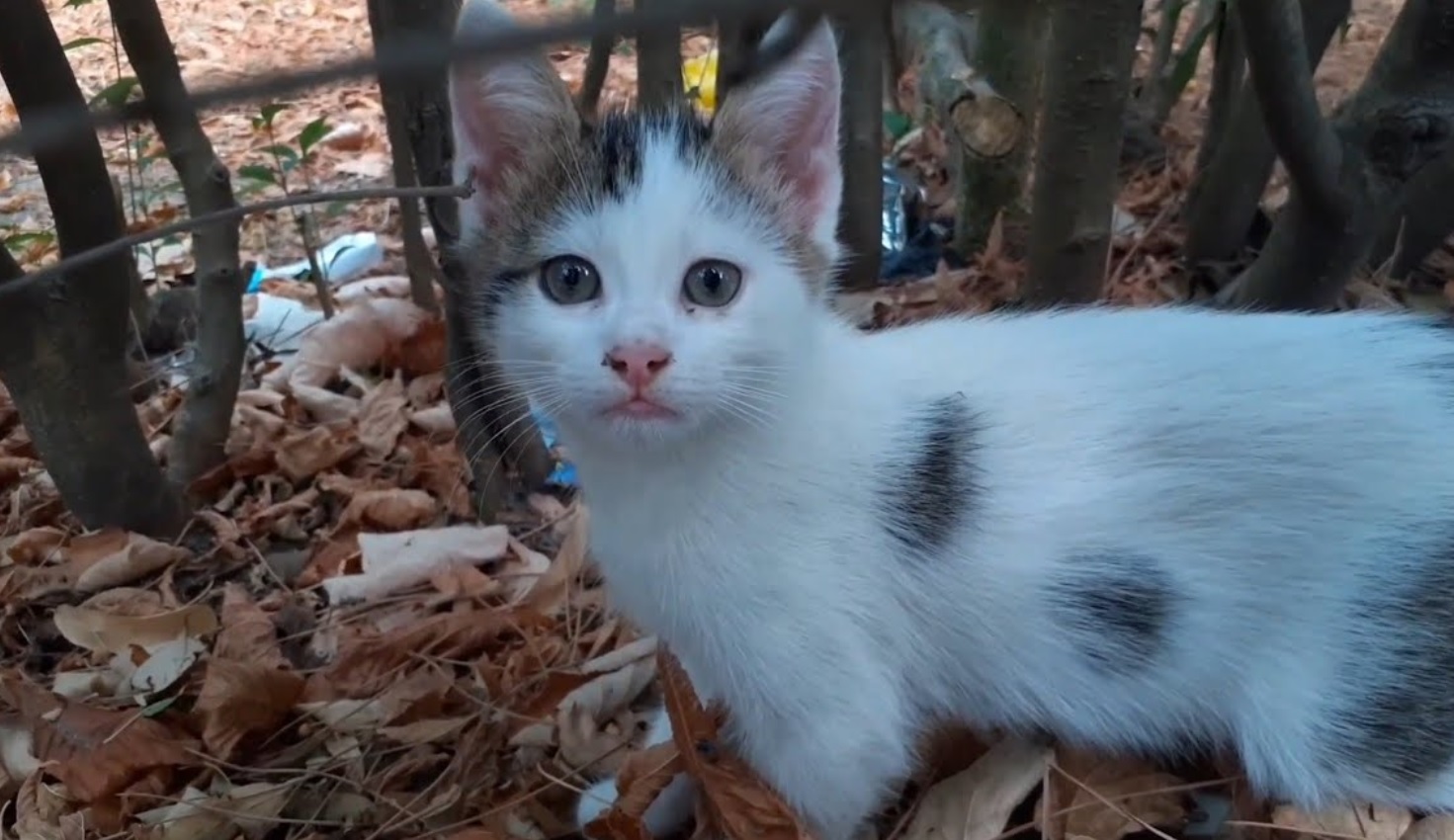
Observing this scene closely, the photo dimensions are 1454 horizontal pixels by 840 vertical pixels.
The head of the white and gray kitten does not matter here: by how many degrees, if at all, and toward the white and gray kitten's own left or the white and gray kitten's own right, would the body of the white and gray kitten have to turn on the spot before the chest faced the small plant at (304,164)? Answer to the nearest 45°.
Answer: approximately 45° to the white and gray kitten's own right

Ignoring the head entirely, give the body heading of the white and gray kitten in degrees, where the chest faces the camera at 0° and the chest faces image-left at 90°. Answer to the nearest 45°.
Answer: approximately 90°

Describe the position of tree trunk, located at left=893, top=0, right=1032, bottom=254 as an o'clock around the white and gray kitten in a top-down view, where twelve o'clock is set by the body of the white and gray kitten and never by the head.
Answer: The tree trunk is roughly at 3 o'clock from the white and gray kitten.

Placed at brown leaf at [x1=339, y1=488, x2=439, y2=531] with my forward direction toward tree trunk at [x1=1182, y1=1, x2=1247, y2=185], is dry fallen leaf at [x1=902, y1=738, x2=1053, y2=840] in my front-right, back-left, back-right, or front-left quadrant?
front-right

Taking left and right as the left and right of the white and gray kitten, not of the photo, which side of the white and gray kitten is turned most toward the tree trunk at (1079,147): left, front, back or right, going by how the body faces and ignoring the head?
right

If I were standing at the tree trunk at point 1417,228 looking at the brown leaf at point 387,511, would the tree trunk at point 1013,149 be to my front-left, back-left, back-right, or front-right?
front-right

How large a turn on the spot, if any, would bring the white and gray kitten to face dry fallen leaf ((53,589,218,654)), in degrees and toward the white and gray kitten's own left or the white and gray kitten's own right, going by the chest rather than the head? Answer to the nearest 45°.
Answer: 0° — it already faces it

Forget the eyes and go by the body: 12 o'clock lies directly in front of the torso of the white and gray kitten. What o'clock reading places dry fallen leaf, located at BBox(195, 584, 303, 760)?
The dry fallen leaf is roughly at 12 o'clock from the white and gray kitten.

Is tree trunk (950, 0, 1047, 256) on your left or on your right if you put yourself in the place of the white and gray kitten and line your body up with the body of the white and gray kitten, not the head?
on your right

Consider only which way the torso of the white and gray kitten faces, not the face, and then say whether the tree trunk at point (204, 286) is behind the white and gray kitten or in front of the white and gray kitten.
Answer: in front

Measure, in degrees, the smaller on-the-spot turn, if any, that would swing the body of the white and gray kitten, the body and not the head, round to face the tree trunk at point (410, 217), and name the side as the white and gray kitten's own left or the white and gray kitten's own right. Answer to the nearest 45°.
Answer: approximately 45° to the white and gray kitten's own right

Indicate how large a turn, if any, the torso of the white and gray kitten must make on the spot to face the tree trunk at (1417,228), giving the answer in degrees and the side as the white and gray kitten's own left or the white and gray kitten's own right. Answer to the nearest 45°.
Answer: approximately 135° to the white and gray kitten's own right
